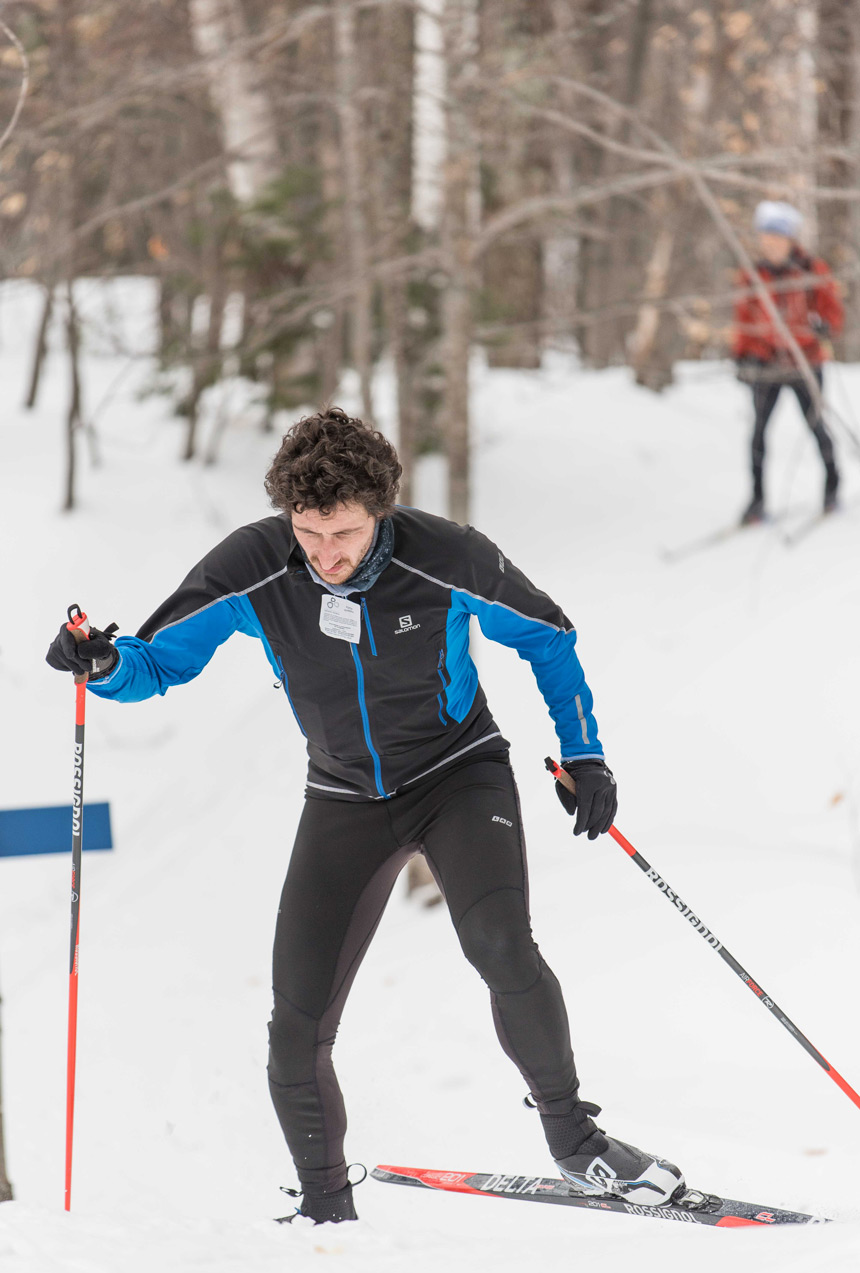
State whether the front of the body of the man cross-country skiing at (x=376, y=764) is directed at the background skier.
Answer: no

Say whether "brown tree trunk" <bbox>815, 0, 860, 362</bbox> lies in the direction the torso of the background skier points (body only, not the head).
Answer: no

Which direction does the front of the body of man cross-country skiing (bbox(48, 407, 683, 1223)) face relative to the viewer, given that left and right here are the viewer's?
facing the viewer

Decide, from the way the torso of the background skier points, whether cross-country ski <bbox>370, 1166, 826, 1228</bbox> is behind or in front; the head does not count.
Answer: in front

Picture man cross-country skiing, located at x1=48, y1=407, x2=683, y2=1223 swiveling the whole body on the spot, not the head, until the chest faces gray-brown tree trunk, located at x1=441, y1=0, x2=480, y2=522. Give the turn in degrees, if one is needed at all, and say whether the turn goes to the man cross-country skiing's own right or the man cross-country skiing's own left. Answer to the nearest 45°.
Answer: approximately 180°

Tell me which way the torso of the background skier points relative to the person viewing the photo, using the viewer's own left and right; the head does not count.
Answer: facing the viewer and to the left of the viewer

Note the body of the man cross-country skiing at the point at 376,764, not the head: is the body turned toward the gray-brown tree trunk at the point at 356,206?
no

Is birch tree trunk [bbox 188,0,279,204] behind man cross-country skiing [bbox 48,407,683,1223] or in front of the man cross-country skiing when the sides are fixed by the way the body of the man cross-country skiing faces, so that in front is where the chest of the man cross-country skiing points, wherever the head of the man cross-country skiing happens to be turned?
behind
